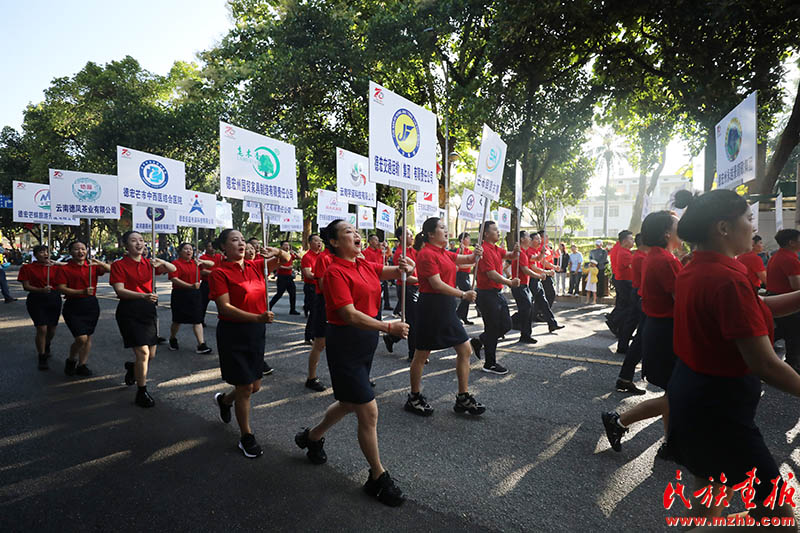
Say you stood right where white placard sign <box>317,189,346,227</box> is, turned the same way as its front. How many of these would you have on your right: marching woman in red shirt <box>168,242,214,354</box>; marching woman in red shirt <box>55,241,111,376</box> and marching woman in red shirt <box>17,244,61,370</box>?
3

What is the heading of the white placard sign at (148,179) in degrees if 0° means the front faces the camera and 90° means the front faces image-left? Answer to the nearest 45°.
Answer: approximately 315°

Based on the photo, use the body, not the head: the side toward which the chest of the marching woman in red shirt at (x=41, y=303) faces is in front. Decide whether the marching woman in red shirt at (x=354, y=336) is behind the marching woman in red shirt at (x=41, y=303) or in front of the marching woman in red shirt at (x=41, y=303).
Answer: in front

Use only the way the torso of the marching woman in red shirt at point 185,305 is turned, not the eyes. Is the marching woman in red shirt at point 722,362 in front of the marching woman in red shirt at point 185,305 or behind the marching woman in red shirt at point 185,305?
in front
